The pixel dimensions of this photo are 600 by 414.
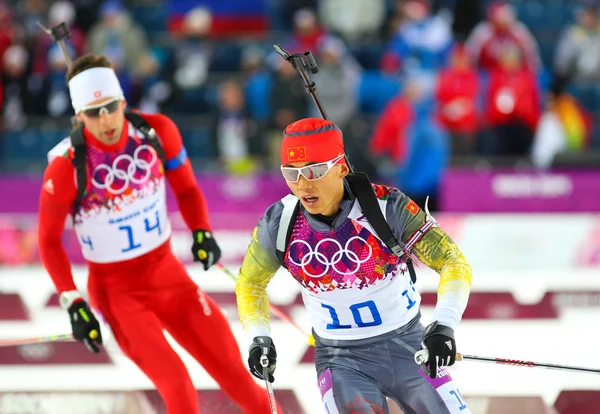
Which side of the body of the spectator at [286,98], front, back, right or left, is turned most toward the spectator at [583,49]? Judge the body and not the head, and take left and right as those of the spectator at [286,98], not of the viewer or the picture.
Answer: left

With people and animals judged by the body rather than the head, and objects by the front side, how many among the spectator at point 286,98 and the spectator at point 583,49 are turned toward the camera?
2

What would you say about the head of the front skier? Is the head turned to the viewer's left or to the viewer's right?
to the viewer's left

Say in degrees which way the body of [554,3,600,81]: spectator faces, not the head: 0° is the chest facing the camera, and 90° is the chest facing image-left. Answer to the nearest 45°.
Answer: approximately 0°

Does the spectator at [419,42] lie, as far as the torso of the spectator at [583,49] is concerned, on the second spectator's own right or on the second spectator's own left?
on the second spectator's own right

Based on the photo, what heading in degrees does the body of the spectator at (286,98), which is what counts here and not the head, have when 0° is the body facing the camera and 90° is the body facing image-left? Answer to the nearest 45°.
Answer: approximately 0°
